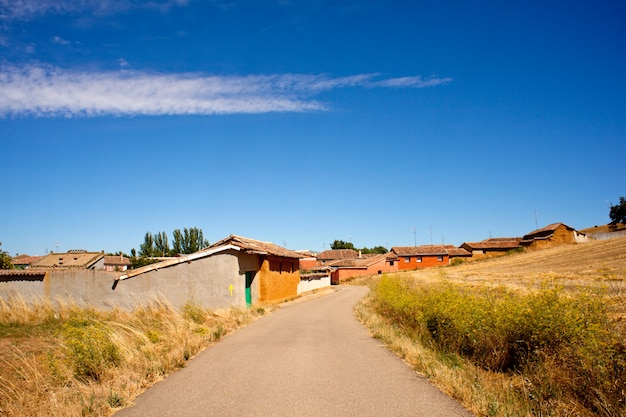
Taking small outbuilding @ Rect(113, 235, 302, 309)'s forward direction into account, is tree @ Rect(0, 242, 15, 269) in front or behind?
behind

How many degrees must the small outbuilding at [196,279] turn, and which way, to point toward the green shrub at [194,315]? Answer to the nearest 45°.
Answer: approximately 45° to its right

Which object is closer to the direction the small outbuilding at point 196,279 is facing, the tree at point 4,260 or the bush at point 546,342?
the bush

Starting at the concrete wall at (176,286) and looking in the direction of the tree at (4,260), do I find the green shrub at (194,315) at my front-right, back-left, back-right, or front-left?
back-left

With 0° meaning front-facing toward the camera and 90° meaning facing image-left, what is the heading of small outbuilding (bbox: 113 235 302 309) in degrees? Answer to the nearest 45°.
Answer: approximately 315°

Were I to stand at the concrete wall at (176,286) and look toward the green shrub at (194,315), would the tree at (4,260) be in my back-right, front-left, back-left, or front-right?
back-right
